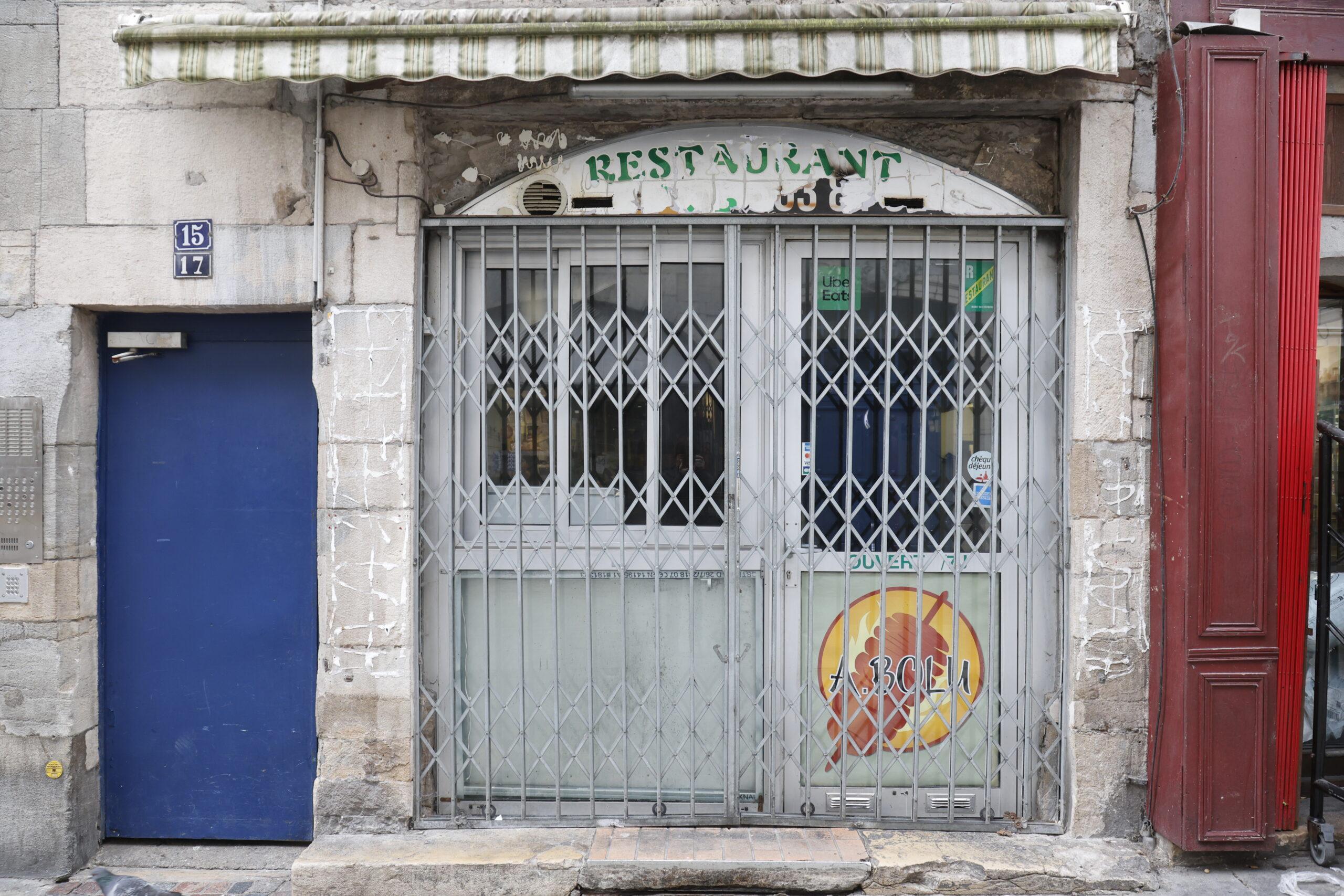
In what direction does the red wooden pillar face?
toward the camera

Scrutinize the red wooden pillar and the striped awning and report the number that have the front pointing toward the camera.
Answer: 2

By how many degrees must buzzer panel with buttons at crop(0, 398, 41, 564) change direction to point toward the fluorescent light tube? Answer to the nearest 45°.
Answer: approximately 45° to its left

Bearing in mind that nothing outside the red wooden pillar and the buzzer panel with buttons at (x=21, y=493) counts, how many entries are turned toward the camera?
2

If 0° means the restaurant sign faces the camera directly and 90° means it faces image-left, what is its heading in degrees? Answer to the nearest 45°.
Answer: approximately 0°

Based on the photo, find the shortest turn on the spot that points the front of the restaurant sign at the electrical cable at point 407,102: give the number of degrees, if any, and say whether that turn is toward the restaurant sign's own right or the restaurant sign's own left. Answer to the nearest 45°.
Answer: approximately 90° to the restaurant sign's own right
